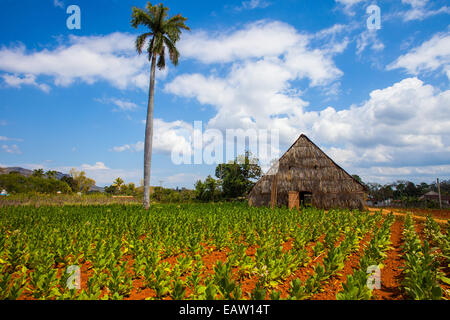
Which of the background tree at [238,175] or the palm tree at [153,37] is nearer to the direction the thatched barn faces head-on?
the palm tree

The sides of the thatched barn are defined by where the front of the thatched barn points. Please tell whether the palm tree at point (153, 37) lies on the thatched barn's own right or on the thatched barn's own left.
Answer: on the thatched barn's own right

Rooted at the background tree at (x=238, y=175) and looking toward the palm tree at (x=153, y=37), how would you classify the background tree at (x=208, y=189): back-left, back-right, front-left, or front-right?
front-right

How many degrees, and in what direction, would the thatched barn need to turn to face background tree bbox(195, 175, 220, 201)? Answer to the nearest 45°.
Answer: approximately 135° to its right

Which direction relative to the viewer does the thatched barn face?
toward the camera

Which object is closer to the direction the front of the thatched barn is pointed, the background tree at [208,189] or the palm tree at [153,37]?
the palm tree

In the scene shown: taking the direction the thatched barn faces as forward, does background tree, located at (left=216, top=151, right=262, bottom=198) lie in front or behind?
behind

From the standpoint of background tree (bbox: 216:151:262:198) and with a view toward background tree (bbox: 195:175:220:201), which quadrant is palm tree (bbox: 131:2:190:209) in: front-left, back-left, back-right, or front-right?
front-left
